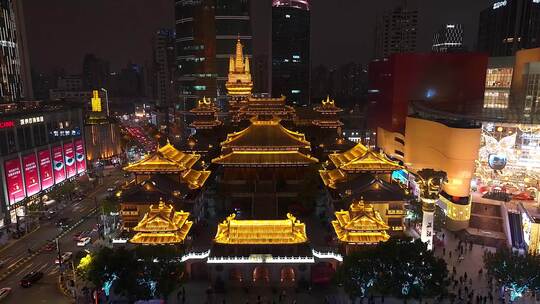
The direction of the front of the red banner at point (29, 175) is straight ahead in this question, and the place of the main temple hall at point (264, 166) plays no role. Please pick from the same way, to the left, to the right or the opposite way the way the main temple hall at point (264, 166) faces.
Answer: to the right

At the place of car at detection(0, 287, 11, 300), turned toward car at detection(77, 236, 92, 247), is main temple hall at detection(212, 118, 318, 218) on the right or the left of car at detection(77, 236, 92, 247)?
right

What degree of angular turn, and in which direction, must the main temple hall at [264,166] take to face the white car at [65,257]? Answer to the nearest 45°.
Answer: approximately 90° to its right

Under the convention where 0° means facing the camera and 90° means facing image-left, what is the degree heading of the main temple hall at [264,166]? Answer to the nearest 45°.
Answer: approximately 0°

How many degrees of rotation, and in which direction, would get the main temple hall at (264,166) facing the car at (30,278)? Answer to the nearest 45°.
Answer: approximately 45° to its right

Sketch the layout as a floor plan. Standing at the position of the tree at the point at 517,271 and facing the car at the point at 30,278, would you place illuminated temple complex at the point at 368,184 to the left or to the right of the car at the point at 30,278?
right

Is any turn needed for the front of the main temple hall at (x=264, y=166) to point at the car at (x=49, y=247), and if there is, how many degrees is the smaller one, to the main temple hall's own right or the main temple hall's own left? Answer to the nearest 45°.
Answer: approximately 90° to the main temple hall's own right

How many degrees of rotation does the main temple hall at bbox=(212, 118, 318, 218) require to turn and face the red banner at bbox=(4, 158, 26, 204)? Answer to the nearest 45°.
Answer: approximately 90° to its right

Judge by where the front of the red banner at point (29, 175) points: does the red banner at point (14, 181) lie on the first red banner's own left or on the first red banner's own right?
on the first red banner's own right
